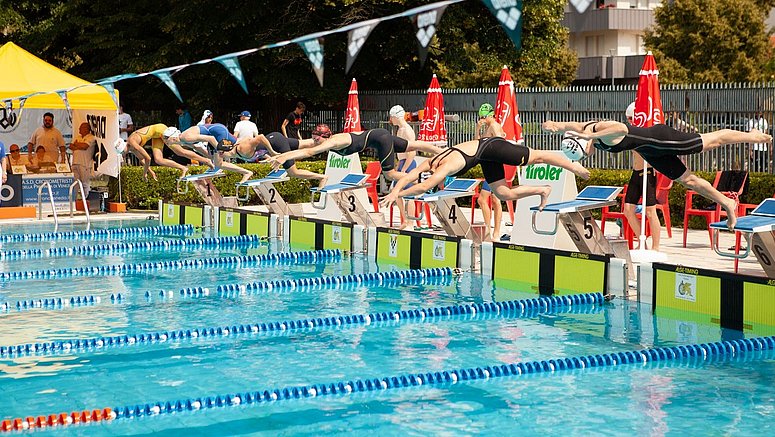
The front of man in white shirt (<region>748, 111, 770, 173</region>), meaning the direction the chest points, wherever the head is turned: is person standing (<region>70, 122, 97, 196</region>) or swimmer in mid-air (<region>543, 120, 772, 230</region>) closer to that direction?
the swimmer in mid-air

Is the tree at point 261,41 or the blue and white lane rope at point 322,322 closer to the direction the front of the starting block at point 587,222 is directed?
the blue and white lane rope

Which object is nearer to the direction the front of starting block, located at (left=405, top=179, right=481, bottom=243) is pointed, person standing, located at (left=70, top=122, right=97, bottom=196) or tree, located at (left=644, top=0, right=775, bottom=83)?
the person standing

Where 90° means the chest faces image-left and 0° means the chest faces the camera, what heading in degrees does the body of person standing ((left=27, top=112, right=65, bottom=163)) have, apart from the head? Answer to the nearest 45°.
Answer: approximately 0°

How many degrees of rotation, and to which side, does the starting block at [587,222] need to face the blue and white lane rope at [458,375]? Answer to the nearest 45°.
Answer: approximately 45° to its left

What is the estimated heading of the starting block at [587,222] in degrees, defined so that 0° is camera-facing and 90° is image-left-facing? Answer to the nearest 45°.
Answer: approximately 45°

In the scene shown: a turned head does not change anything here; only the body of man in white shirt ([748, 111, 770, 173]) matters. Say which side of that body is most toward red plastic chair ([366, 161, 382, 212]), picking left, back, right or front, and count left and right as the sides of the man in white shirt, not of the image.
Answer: right
